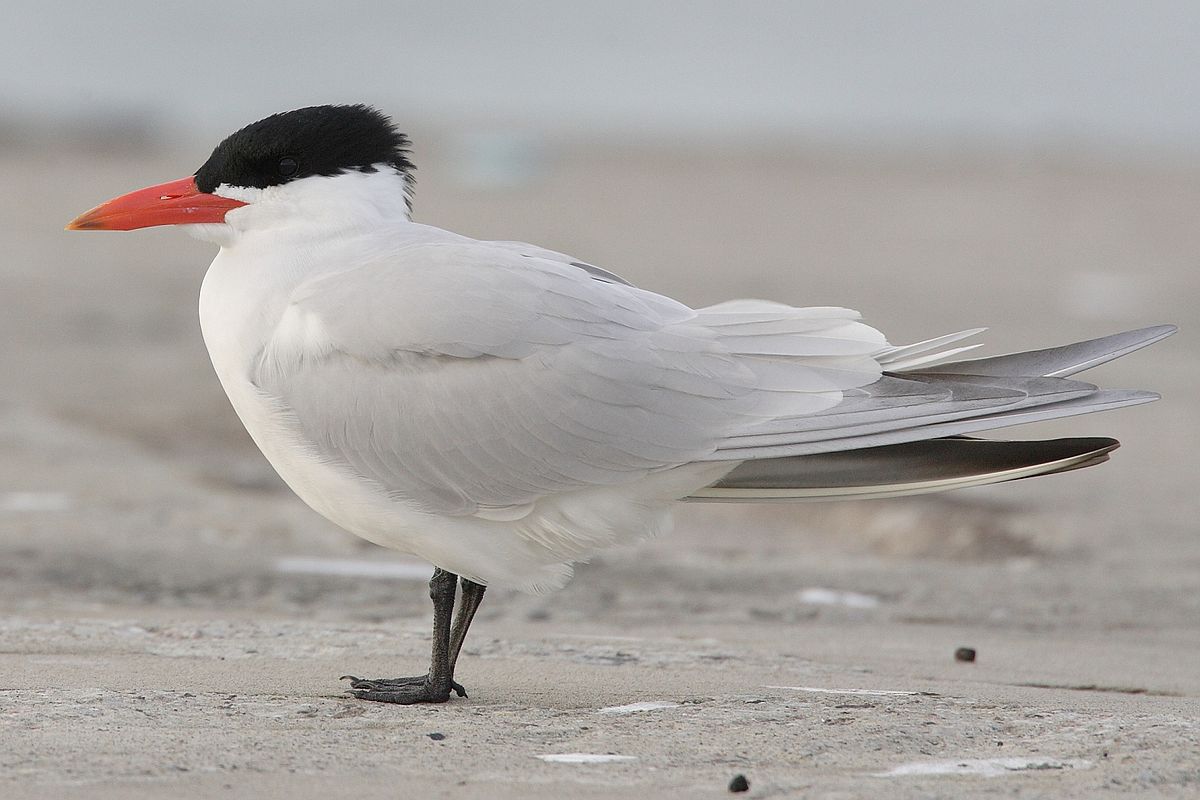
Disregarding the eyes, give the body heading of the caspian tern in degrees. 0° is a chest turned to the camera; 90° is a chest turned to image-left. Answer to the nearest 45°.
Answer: approximately 90°
